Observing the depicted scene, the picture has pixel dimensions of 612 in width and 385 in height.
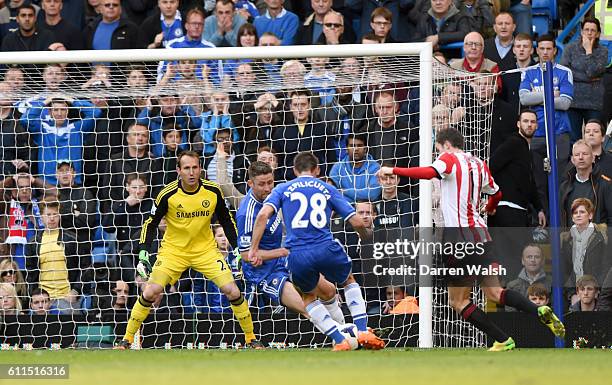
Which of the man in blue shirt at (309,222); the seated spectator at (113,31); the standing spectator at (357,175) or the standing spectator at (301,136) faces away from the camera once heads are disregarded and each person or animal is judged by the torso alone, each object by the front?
the man in blue shirt

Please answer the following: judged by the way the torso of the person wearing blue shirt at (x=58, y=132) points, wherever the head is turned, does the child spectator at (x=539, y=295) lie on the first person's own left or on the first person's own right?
on the first person's own left

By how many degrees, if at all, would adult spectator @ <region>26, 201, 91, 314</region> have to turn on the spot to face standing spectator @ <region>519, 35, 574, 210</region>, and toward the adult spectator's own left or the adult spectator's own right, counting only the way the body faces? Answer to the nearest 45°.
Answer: approximately 90° to the adult spectator's own left

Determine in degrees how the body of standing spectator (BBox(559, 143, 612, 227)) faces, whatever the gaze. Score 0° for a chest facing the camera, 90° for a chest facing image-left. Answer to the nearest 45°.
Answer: approximately 0°

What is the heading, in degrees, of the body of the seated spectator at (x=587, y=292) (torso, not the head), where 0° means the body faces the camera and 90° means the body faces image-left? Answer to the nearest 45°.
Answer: approximately 0°

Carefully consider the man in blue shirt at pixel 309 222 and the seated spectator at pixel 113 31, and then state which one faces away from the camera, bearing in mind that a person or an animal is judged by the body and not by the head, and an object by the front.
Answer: the man in blue shirt

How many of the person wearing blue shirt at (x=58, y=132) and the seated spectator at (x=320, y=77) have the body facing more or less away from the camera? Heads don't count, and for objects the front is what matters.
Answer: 0

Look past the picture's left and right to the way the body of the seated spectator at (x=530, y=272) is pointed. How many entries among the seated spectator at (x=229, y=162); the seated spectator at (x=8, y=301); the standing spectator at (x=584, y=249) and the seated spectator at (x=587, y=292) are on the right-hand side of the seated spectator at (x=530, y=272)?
2

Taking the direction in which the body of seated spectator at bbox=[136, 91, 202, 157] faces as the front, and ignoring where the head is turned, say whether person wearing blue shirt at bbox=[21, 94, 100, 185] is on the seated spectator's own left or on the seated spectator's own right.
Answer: on the seated spectator's own right

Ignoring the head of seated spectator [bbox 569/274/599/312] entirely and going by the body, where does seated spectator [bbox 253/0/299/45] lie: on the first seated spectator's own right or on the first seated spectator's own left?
on the first seated spectator's own right

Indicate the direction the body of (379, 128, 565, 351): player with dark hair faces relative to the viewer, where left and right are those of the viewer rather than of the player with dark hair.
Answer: facing away from the viewer and to the left of the viewer

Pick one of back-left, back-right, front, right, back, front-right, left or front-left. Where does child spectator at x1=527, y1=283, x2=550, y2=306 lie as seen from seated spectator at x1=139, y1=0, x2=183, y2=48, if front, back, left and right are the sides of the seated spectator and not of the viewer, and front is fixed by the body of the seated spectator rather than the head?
front-left
